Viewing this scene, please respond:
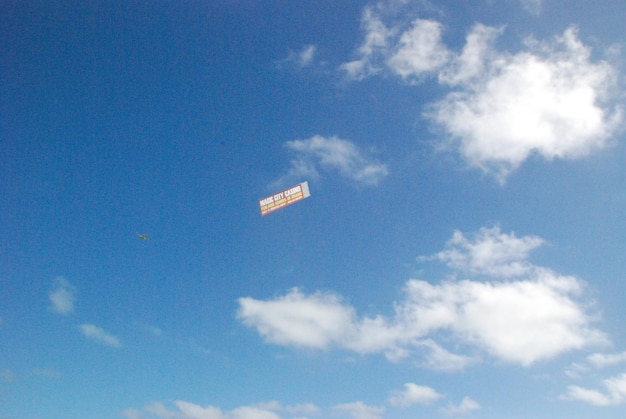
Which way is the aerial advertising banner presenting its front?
toward the camera
